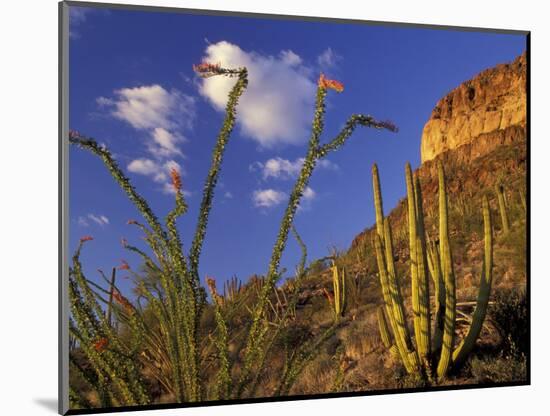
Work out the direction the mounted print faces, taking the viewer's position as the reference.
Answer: facing the viewer and to the right of the viewer
